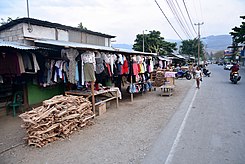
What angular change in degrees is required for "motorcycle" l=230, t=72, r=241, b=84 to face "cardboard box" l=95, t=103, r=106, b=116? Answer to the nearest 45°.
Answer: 0° — it already faces it

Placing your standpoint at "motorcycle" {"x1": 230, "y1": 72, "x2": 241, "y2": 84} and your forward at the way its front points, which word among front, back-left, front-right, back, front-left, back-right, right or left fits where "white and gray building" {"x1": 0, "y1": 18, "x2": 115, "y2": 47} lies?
front-right

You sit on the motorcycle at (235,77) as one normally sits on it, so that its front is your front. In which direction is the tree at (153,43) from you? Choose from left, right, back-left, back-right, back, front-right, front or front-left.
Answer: back-right

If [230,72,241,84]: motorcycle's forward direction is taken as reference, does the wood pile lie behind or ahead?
ahead

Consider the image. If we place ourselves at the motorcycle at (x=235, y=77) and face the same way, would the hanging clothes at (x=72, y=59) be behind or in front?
in front

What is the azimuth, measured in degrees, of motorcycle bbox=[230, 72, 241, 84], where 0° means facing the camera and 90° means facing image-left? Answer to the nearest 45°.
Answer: approximately 0°
